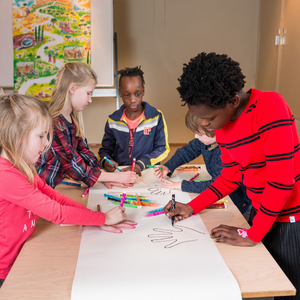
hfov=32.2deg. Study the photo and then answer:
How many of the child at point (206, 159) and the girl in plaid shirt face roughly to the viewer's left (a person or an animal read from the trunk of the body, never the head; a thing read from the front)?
1

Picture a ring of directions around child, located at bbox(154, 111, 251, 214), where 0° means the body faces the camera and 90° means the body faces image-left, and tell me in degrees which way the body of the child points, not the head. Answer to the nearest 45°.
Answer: approximately 90°

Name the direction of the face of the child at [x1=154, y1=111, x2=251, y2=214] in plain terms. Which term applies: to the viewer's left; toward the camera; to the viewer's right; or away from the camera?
to the viewer's left

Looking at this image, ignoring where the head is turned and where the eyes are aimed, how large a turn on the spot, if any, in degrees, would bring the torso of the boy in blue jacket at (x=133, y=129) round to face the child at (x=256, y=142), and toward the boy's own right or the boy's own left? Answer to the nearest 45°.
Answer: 0° — they already face them

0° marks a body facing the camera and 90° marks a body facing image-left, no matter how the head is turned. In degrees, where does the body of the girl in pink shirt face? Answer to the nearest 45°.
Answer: approximately 270°

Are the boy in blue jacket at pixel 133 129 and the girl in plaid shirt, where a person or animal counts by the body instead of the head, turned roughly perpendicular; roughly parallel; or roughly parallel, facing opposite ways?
roughly perpendicular

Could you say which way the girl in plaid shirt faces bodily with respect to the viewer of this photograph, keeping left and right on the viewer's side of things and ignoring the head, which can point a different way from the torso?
facing to the right of the viewer

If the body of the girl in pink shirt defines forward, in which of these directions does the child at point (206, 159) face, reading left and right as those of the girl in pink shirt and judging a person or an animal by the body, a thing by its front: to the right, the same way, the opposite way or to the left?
the opposite way

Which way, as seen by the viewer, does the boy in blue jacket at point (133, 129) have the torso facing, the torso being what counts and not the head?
toward the camera

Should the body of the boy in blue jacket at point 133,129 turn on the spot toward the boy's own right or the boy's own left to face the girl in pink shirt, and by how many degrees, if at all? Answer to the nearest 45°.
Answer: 0° — they already face them
